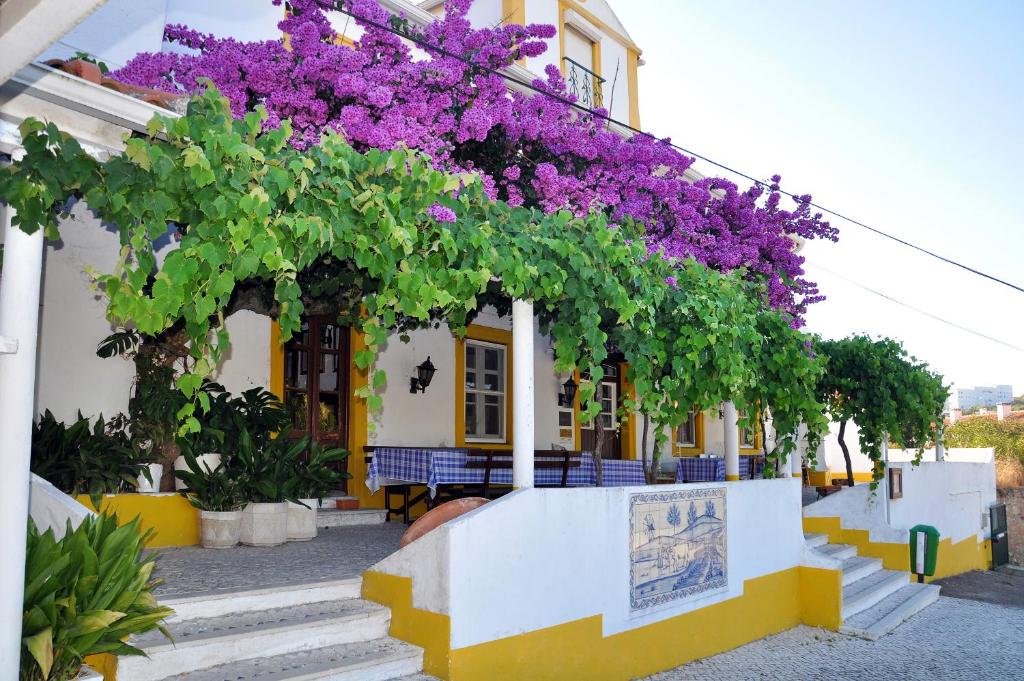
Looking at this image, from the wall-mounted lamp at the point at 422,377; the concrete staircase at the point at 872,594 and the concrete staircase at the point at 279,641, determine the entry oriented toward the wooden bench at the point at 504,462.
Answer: the wall-mounted lamp

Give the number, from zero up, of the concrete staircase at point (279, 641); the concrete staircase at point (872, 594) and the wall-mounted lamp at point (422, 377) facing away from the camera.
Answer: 0

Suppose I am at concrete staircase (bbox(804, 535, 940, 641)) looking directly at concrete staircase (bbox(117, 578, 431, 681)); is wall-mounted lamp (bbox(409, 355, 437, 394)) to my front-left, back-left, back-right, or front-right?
front-right

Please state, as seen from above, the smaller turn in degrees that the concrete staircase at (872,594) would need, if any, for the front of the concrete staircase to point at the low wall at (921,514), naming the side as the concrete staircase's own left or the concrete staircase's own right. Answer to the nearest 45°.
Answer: approximately 135° to the concrete staircase's own left

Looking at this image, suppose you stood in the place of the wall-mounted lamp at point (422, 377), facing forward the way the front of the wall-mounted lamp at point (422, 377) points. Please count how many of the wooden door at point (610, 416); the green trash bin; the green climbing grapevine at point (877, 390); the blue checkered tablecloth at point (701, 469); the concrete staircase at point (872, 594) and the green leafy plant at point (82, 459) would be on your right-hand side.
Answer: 1

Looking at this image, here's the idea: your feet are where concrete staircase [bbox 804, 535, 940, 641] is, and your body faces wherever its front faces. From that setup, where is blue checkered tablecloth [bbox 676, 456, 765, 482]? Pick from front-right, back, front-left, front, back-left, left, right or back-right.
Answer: back

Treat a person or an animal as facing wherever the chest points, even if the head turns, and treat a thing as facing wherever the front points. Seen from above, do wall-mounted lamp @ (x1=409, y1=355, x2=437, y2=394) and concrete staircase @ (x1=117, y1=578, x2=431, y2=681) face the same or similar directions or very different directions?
same or similar directions

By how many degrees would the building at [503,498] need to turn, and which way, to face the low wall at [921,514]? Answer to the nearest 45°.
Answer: approximately 90° to its left

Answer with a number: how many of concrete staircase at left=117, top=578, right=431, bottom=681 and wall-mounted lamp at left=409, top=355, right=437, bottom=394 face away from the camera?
0

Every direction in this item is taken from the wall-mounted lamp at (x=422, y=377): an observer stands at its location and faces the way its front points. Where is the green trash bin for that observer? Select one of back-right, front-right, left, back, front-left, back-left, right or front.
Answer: front-left

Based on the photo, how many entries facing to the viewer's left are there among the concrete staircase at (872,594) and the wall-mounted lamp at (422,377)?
0

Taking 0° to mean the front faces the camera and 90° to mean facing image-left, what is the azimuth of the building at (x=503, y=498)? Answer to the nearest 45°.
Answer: approximately 315°

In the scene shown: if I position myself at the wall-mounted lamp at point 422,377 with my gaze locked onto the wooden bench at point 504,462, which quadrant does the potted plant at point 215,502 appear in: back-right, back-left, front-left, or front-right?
front-right

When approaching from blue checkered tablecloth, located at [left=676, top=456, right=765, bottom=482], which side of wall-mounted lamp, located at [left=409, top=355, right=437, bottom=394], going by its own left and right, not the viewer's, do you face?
left
